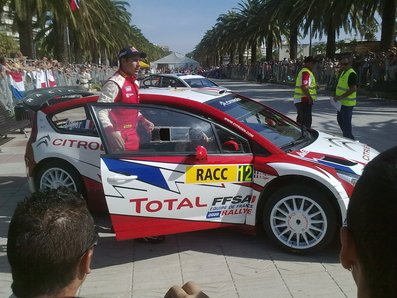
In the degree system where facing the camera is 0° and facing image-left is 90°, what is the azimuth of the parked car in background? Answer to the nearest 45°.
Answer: approximately 315°

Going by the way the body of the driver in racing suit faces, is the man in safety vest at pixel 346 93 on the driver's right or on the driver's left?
on the driver's left

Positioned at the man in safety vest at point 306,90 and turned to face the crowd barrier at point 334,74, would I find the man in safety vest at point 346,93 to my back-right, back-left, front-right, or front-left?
back-right

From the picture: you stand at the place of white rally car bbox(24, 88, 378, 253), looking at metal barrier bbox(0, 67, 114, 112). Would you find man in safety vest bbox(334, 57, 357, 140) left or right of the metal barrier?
right

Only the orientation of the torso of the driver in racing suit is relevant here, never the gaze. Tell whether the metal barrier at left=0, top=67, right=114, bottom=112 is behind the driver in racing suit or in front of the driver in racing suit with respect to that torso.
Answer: behind
